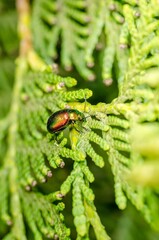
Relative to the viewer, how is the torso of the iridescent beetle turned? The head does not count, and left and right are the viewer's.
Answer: facing to the right of the viewer
